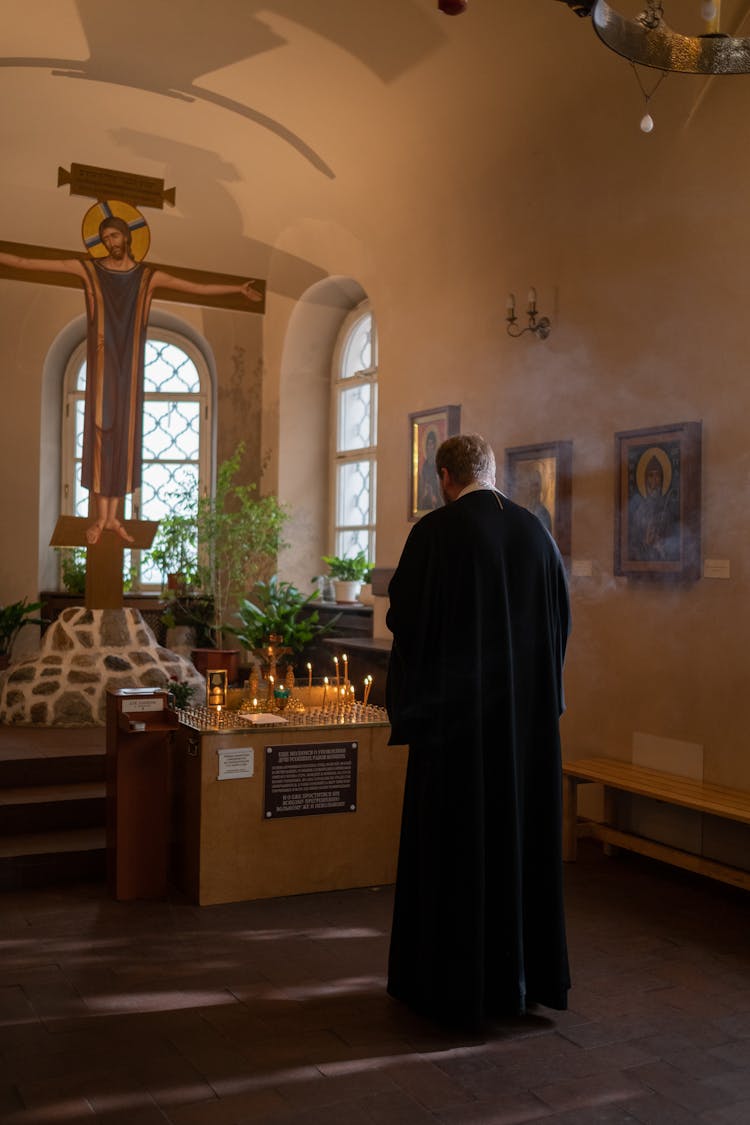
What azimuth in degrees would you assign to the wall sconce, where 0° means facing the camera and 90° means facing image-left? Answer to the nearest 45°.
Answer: approximately 45°

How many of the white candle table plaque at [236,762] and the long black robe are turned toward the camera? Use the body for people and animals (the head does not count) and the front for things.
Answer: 1

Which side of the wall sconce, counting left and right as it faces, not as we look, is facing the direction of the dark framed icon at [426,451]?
right

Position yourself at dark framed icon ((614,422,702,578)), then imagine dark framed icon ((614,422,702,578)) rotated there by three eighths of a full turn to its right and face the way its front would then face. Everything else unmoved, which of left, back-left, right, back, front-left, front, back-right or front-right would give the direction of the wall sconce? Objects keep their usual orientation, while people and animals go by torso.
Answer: front-left

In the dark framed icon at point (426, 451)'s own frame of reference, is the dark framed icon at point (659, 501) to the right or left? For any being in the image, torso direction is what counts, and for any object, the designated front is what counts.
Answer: on its left

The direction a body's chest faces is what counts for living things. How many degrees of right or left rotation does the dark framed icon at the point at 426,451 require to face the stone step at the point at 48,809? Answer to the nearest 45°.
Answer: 0° — it already faces it

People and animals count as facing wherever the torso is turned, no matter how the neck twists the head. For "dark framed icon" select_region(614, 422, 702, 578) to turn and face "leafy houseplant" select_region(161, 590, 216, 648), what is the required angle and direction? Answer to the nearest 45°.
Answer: approximately 90° to its right

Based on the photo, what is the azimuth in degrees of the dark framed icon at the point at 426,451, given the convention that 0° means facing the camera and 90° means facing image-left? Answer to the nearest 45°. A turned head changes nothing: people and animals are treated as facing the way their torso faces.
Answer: approximately 45°

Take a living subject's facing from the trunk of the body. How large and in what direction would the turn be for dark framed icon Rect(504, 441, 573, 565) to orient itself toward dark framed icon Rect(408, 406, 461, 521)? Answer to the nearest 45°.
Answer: approximately 90° to its right

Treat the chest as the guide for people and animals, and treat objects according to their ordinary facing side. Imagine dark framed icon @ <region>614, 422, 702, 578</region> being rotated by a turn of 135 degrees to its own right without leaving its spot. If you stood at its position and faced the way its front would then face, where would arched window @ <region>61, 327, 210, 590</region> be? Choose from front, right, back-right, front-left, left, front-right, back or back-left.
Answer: front-left

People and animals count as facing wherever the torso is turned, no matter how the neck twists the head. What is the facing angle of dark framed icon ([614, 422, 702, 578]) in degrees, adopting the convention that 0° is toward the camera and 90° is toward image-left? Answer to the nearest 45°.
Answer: approximately 45°
